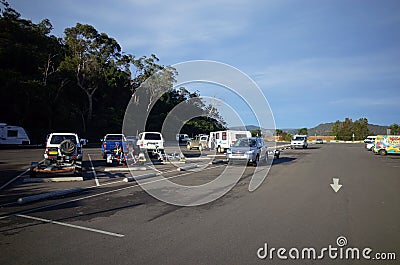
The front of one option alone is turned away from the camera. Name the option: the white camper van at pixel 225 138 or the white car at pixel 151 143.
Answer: the white car

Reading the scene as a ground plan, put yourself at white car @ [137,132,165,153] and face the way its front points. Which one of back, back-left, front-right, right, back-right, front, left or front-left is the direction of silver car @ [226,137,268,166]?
back-right

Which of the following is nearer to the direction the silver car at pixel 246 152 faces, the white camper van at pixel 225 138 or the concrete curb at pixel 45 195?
the concrete curb

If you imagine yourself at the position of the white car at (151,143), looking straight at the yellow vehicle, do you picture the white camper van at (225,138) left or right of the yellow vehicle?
left

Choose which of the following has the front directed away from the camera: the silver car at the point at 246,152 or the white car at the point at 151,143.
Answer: the white car

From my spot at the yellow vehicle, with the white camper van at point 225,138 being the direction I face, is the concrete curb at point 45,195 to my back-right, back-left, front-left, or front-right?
front-left

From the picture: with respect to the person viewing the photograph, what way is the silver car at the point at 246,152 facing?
facing the viewer and to the left of the viewer

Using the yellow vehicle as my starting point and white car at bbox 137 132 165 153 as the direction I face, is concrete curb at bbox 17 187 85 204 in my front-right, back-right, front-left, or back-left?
front-left

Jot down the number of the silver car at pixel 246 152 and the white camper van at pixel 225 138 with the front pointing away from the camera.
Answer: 0

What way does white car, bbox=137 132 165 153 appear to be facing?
away from the camera
